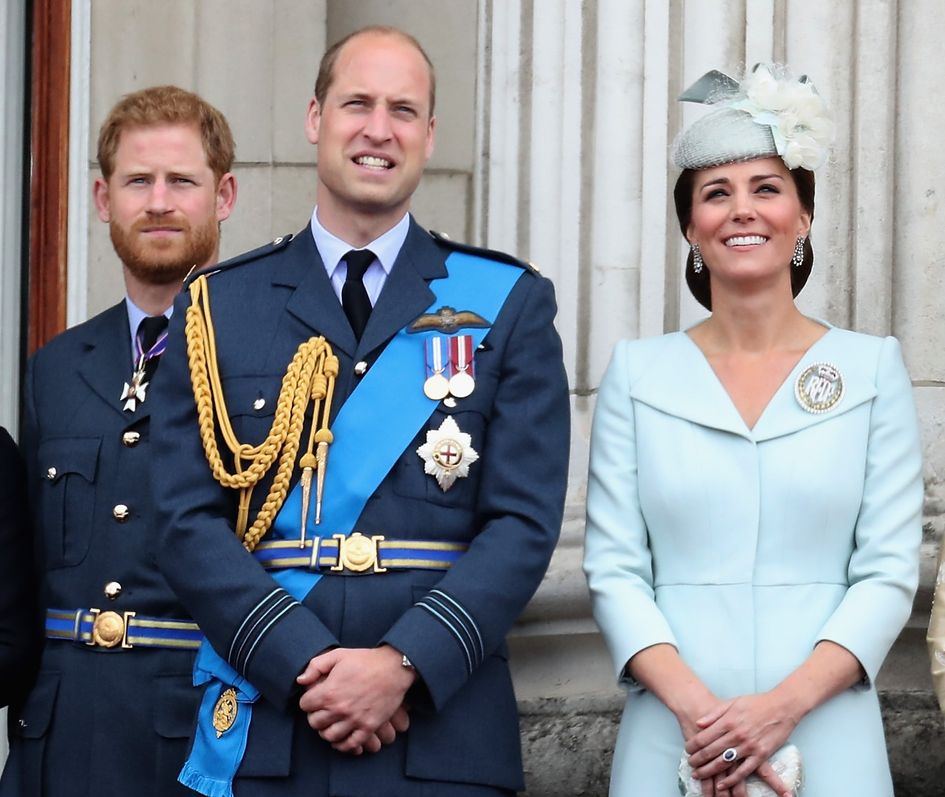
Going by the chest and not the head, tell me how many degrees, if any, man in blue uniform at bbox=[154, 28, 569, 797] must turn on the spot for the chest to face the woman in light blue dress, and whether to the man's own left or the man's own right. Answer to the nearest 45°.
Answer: approximately 90° to the man's own left

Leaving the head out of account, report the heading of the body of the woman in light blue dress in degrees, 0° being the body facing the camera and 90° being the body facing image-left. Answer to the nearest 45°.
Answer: approximately 0°

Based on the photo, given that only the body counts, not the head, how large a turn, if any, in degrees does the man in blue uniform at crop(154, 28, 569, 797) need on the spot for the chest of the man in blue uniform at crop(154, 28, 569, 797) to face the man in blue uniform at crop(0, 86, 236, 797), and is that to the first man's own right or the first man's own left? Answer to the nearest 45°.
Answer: approximately 135° to the first man's own right

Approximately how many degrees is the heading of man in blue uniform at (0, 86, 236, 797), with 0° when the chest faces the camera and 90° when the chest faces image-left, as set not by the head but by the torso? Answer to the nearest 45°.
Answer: approximately 0°

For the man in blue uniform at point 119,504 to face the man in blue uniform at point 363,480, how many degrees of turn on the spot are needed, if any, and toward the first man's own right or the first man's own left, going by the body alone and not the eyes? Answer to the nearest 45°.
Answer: approximately 45° to the first man's own left

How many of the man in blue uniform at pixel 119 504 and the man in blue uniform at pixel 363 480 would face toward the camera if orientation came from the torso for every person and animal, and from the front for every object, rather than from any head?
2
